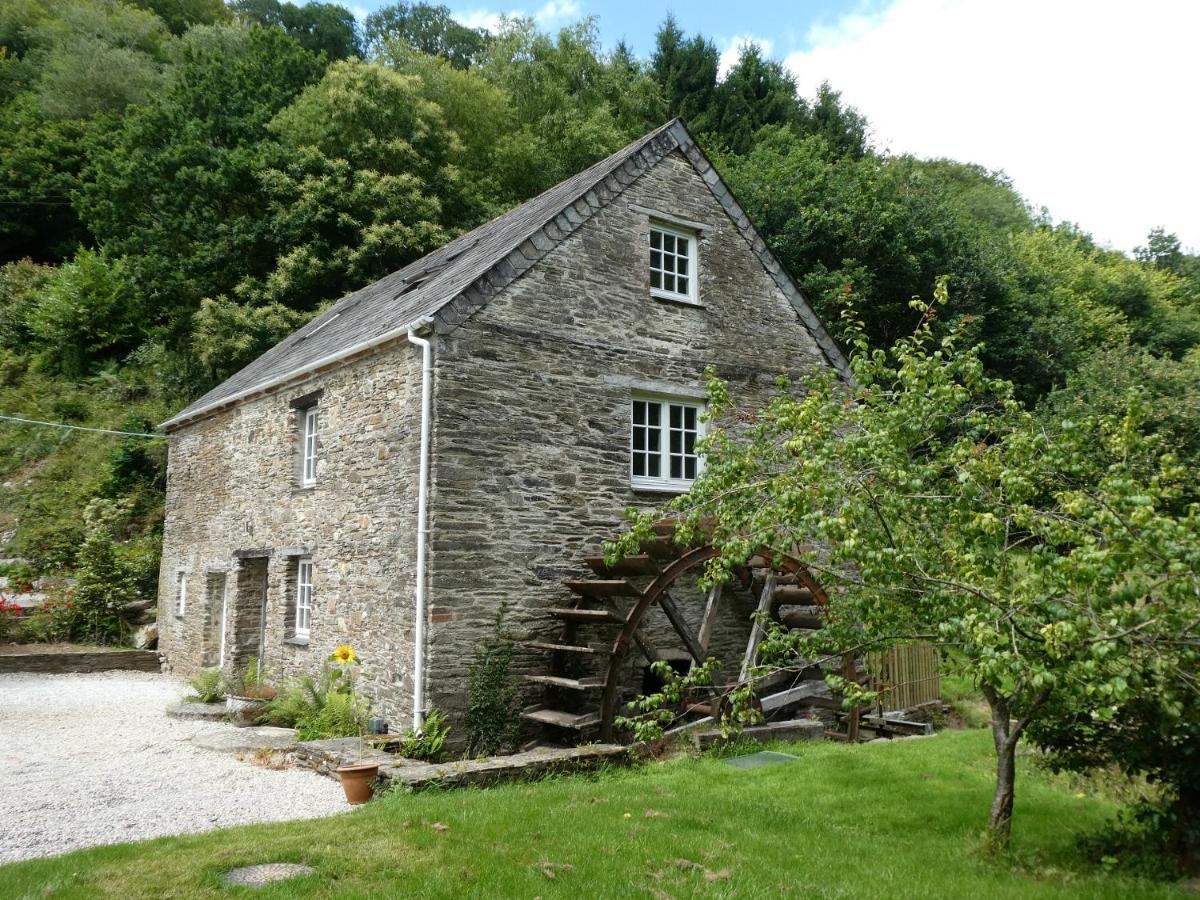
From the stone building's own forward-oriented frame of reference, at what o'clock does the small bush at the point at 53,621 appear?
The small bush is roughly at 3 o'clock from the stone building.

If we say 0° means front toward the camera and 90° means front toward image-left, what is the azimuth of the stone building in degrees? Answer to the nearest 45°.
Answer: approximately 45°

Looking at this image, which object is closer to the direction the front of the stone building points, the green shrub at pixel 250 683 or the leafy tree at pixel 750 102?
the green shrub

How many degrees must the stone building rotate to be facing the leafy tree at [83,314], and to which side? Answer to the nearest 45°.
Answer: approximately 90° to its right

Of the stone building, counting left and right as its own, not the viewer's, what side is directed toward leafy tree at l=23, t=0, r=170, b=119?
right

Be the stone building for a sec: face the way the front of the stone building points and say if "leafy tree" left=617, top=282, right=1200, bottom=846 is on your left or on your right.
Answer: on your left

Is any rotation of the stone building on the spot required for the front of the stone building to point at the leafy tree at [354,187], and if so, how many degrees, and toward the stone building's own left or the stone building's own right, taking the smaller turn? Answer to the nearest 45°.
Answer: approximately 135° to the stone building's own right

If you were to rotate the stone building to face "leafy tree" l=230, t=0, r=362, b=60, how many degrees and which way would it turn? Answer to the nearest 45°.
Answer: approximately 135° to its right

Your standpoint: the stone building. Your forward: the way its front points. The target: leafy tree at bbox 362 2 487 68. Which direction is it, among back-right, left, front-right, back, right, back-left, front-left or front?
back-right

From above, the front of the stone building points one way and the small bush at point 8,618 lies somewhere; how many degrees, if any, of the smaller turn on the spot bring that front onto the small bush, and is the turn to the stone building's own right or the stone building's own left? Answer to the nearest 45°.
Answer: approximately 90° to the stone building's own right

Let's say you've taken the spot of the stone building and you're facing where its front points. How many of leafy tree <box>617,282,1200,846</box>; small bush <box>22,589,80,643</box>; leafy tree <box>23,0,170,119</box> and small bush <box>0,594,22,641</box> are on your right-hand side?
3
